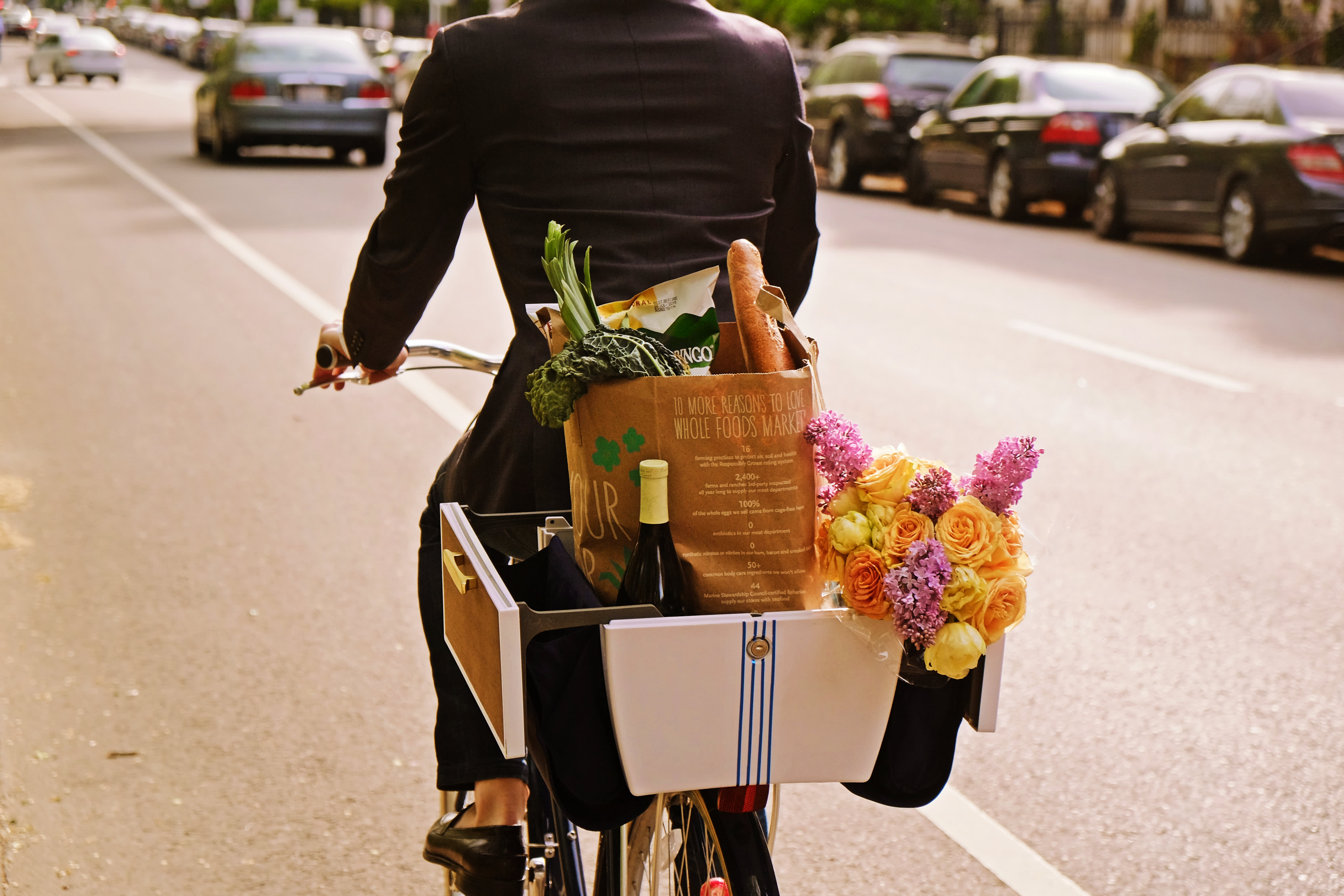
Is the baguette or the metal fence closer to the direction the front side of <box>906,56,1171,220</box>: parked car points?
the metal fence

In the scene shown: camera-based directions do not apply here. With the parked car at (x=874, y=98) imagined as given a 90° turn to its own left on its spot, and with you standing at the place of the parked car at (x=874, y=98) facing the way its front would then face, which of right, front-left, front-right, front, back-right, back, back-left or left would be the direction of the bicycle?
front-left

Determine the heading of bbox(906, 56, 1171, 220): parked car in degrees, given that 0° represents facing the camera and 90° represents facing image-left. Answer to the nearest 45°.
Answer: approximately 135°

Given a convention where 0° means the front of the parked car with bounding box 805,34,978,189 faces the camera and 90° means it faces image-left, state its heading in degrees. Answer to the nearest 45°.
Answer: approximately 135°

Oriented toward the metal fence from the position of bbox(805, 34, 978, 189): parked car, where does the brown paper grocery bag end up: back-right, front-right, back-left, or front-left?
back-right

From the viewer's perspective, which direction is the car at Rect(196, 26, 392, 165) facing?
away from the camera

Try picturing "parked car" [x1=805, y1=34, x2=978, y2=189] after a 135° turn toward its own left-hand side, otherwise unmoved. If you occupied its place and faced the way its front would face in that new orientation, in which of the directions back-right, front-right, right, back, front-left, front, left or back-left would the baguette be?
front

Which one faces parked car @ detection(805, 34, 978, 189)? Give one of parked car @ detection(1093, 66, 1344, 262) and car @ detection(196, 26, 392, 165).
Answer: parked car @ detection(1093, 66, 1344, 262)

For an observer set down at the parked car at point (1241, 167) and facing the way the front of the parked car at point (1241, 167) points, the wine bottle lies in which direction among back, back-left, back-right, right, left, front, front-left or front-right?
back-left

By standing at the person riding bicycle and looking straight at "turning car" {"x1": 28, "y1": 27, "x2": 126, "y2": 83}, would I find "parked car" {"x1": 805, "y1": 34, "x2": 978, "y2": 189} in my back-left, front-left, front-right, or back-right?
front-right

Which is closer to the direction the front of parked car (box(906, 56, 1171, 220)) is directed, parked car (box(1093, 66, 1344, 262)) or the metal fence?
the metal fence

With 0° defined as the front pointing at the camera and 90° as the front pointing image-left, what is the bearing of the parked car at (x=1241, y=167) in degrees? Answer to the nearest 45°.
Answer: approximately 135°

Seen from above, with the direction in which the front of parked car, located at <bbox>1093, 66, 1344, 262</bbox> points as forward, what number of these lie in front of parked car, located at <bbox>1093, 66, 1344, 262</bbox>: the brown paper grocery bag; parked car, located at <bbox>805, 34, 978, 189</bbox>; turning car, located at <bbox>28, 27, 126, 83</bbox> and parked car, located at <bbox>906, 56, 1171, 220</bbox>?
3

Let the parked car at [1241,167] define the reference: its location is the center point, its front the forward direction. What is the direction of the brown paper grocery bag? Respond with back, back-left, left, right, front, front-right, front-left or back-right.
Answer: back-left

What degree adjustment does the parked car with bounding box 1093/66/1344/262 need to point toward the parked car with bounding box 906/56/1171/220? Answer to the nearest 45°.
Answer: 0° — it already faces it

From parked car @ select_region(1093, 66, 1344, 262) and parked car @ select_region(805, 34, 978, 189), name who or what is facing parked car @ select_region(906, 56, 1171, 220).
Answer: parked car @ select_region(1093, 66, 1344, 262)

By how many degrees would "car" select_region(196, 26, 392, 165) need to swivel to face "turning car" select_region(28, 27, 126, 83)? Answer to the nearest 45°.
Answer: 0° — it already faces it

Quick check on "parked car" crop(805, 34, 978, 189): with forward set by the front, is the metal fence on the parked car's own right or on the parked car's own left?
on the parked car's own right

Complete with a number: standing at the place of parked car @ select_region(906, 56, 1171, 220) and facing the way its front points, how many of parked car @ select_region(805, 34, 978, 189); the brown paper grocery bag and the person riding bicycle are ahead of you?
1

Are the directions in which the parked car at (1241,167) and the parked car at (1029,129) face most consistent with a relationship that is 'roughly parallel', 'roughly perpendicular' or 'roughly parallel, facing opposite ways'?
roughly parallel

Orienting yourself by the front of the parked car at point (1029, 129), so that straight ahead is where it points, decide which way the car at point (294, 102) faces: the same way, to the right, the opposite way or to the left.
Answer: the same way

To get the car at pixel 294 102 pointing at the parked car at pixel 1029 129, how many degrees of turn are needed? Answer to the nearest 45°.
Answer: approximately 135° to its right
